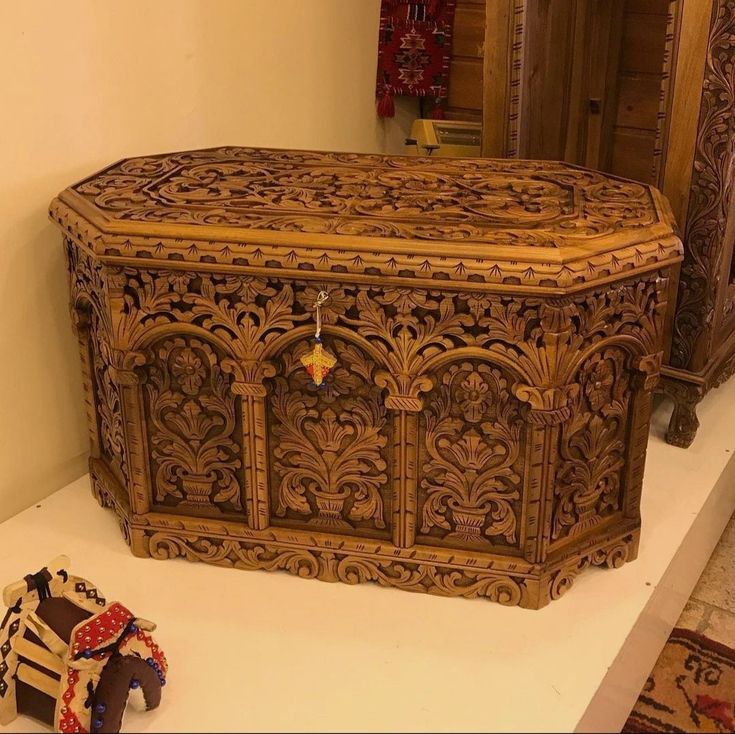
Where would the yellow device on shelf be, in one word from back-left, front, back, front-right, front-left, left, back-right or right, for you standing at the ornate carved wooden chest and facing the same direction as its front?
back

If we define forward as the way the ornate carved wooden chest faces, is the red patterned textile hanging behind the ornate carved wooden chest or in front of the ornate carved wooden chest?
behind

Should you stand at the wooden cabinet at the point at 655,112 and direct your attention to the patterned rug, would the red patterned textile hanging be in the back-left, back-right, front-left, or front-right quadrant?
back-right

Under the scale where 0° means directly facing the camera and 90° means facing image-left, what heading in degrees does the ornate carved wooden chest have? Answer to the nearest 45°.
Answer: approximately 0°

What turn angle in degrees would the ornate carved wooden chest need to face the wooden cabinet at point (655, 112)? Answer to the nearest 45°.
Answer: approximately 135° to its left
